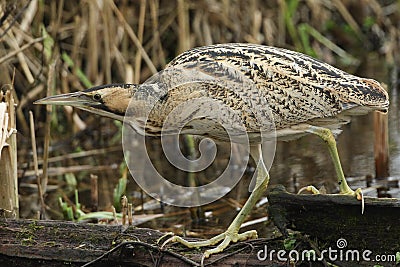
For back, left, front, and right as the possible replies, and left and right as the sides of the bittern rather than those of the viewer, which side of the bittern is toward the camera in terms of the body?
left

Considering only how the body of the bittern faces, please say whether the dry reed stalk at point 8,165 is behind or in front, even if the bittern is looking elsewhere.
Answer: in front
